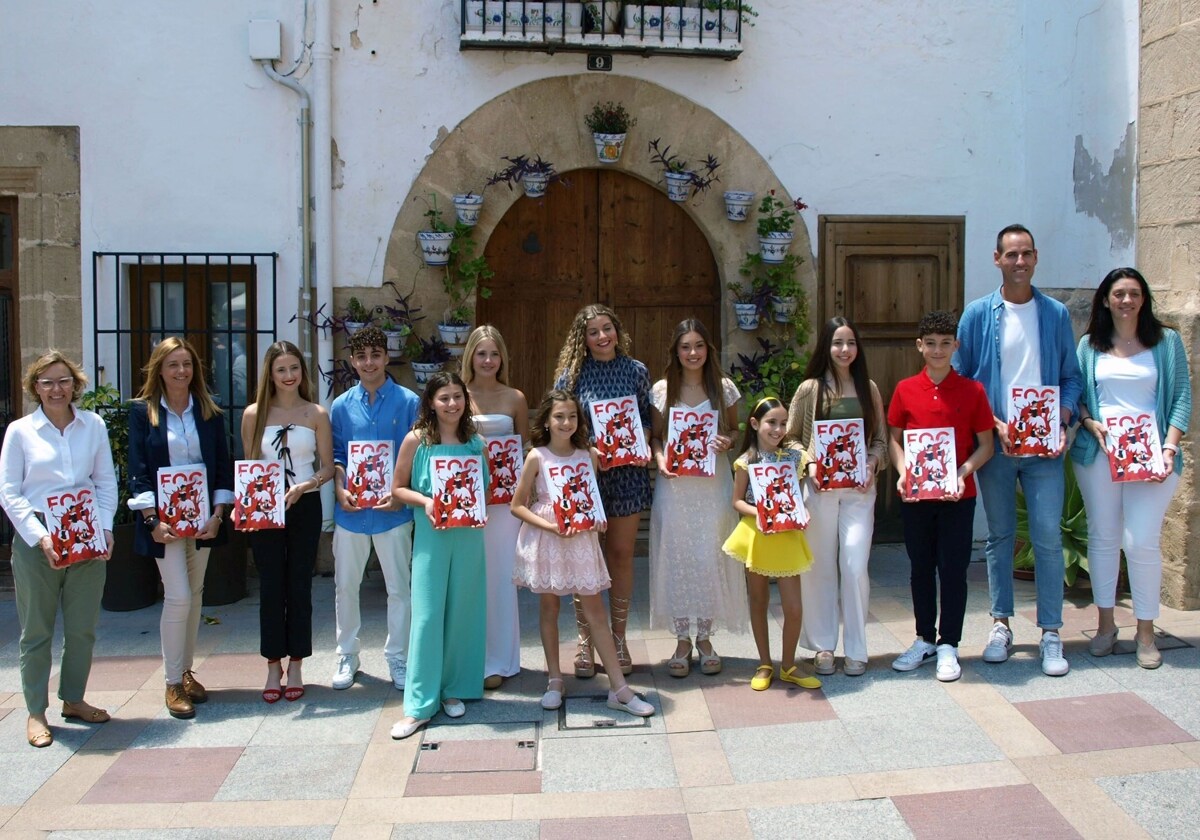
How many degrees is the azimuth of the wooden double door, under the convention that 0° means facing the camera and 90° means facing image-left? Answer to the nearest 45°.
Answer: approximately 0°

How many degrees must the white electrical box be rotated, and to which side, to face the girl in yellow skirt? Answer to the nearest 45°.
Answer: approximately 45° to its left

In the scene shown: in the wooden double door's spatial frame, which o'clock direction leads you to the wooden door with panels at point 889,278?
The wooden door with panels is roughly at 9 o'clock from the wooden double door.

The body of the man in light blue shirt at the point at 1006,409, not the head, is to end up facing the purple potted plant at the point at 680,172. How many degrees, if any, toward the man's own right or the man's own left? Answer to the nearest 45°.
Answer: approximately 135° to the man's own right

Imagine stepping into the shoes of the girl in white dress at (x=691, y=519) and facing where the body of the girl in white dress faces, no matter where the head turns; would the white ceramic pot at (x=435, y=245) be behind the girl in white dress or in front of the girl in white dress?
behind
